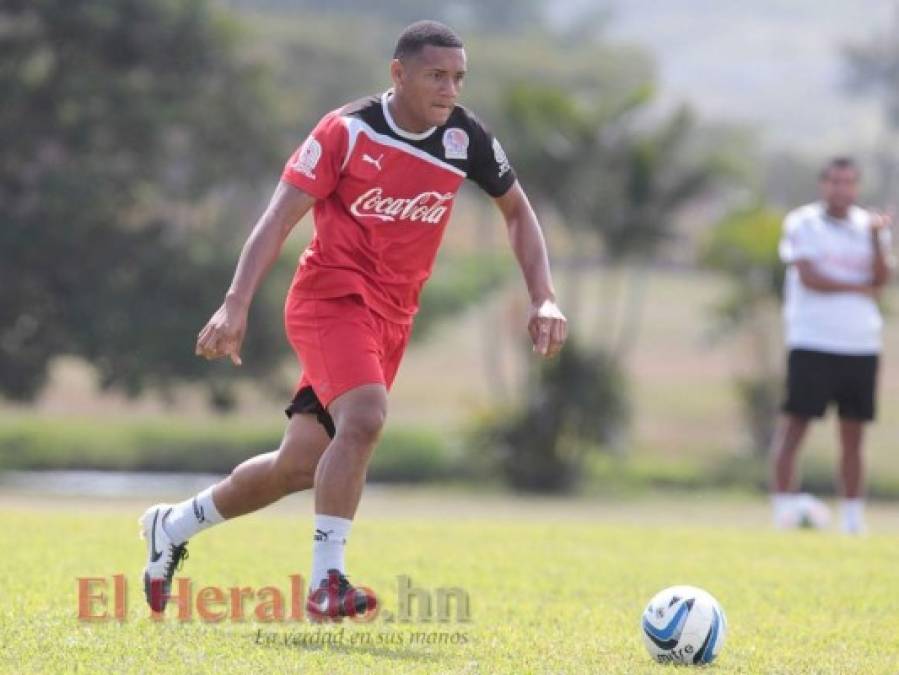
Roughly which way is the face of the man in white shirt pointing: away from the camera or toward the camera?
toward the camera

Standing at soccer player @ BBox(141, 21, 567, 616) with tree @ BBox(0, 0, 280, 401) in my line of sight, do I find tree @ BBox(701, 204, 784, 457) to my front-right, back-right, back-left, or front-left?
front-right

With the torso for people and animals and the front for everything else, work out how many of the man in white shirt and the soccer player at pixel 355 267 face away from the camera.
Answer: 0

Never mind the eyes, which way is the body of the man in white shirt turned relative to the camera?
toward the camera

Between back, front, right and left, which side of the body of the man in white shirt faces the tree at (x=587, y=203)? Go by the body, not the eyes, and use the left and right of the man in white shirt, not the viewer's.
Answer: back

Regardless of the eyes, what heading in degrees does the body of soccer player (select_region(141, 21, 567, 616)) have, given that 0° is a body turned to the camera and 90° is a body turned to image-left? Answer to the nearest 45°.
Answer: approximately 315°

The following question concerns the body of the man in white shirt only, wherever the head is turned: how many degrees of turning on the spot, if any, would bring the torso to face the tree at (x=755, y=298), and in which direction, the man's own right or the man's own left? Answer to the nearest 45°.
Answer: approximately 180°

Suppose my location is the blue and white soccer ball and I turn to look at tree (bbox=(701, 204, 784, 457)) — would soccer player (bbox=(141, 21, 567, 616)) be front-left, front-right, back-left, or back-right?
front-left

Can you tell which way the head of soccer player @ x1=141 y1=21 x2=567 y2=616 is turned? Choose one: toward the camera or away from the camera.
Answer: toward the camera

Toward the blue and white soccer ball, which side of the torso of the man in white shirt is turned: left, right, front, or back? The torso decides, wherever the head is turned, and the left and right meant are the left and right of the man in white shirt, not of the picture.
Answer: front

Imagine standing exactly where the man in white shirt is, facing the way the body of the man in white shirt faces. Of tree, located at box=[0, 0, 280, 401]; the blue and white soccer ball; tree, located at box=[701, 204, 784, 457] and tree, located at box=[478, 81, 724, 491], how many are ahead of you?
1

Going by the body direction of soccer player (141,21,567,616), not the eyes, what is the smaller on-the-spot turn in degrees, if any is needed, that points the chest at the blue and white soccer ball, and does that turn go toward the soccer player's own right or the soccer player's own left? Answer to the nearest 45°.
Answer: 0° — they already face it

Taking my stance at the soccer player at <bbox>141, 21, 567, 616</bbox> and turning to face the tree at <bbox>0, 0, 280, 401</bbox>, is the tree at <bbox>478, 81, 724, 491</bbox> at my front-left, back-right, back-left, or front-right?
front-right

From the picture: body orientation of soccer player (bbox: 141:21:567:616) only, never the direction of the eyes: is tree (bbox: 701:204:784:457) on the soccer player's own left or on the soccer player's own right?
on the soccer player's own left

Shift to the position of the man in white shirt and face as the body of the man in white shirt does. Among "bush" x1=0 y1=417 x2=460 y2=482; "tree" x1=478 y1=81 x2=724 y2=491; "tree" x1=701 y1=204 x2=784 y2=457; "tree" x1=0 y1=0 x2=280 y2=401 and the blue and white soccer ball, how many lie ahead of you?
1
